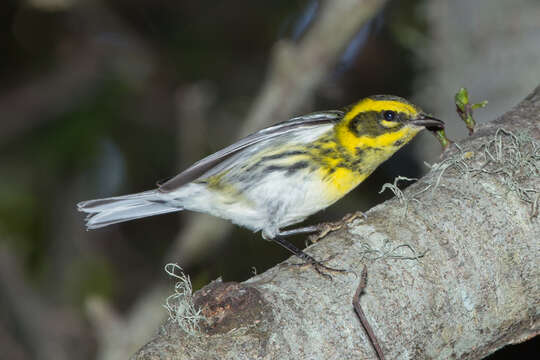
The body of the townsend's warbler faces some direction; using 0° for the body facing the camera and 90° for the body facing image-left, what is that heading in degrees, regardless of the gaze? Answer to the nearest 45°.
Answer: approximately 270°

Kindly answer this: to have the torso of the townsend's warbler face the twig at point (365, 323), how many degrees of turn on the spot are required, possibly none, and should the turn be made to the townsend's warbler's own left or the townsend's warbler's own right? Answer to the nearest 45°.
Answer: approximately 90° to the townsend's warbler's own right
